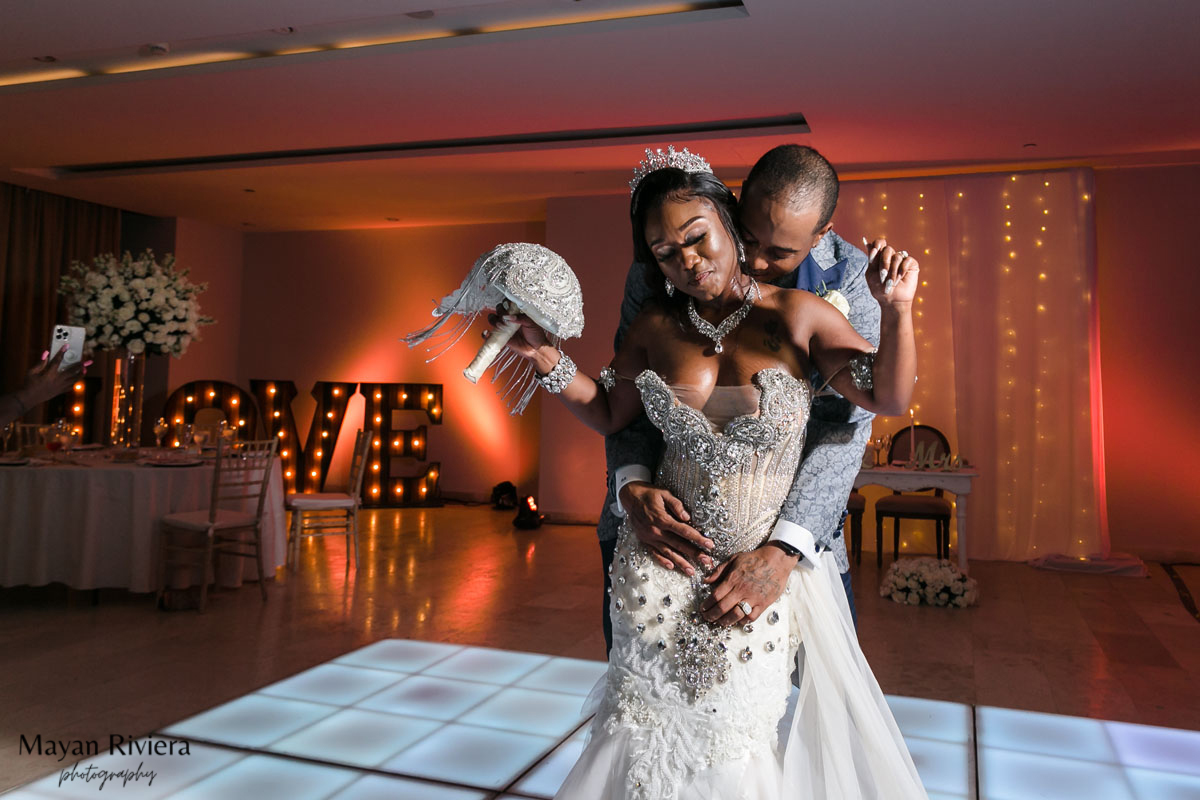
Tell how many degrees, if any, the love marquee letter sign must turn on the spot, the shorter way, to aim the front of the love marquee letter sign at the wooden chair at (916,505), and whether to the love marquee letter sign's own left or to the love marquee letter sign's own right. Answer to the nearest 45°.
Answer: approximately 45° to the love marquee letter sign's own left

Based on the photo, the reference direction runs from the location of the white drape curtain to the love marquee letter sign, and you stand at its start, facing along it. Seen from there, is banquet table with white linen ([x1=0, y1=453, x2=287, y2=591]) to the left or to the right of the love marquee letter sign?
left

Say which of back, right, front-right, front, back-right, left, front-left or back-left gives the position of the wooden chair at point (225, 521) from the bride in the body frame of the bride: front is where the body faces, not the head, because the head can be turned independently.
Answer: back-right

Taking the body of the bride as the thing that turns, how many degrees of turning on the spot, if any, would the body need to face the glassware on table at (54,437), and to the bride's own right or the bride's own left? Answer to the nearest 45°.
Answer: approximately 135° to the bride's own right

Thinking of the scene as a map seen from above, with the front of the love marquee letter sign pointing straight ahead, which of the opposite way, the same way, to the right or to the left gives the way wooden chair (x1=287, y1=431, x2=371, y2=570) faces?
to the right

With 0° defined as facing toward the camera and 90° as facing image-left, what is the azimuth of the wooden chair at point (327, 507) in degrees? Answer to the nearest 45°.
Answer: approximately 90°

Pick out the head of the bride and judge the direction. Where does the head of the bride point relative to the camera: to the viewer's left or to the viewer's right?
to the viewer's left

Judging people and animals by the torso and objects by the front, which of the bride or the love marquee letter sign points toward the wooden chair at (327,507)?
the love marquee letter sign
